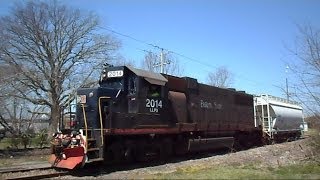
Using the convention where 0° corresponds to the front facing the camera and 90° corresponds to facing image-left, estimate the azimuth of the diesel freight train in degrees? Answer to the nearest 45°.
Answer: approximately 45°

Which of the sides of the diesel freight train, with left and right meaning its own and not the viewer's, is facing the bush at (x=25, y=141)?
right

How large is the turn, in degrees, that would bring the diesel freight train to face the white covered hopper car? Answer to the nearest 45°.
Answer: approximately 180°

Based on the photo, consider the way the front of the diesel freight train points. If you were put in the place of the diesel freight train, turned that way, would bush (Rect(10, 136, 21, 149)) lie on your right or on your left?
on your right
